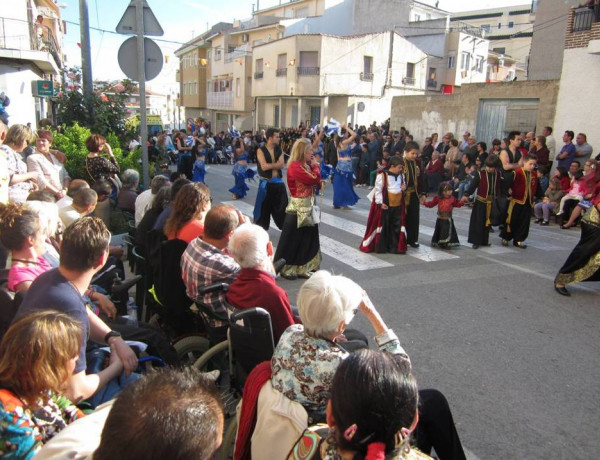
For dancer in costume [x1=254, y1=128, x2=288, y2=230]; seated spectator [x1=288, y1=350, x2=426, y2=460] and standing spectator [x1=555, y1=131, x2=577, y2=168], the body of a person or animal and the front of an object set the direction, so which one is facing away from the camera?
the seated spectator

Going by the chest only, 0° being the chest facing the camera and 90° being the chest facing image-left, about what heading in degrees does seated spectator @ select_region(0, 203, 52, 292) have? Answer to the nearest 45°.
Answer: approximately 270°

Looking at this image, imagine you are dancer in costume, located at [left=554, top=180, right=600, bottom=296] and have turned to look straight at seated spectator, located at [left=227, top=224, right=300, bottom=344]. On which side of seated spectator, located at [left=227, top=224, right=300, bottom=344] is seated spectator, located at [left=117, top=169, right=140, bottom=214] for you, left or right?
right

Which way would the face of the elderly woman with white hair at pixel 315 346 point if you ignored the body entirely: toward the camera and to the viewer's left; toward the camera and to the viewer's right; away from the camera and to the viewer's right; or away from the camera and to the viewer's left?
away from the camera and to the viewer's right

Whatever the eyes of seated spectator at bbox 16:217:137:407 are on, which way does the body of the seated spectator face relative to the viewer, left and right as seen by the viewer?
facing away from the viewer and to the right of the viewer

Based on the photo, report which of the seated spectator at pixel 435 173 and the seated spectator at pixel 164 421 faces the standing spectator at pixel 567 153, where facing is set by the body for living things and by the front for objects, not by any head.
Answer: the seated spectator at pixel 164 421

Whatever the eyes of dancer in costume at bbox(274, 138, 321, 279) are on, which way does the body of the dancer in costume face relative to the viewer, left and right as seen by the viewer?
facing to the right of the viewer

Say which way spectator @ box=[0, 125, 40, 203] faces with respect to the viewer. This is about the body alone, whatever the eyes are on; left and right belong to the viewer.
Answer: facing to the right of the viewer

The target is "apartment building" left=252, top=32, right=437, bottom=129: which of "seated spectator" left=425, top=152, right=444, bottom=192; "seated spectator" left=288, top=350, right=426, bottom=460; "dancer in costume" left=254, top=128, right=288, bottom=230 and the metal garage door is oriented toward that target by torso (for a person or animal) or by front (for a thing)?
"seated spectator" left=288, top=350, right=426, bottom=460
